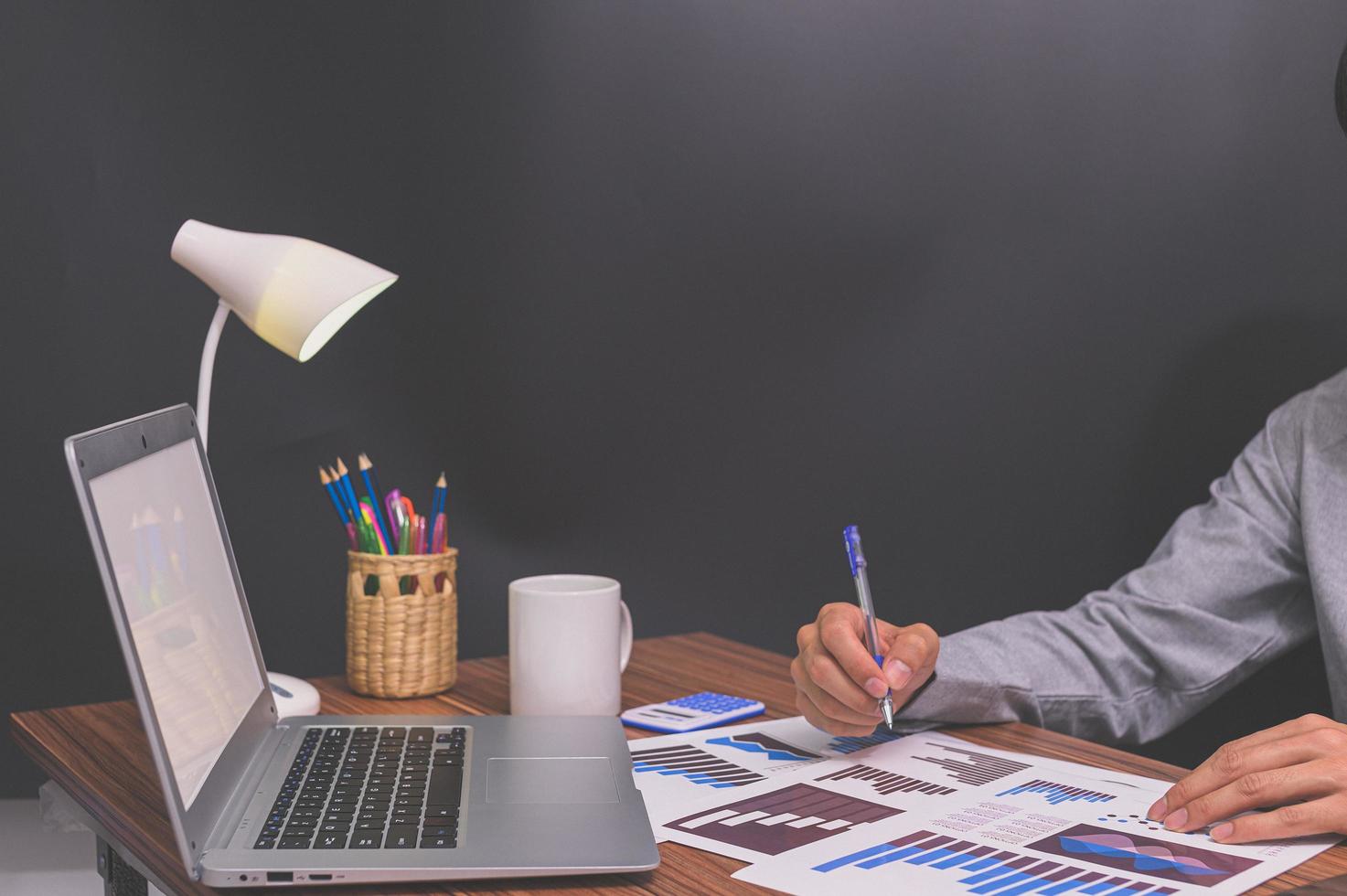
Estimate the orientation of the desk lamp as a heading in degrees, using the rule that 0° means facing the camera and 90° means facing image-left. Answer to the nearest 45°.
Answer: approximately 270°

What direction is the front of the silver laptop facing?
to the viewer's right

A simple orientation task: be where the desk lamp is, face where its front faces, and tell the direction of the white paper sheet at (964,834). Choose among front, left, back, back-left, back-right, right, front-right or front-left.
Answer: front-right

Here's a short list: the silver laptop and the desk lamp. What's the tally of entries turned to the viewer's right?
2
